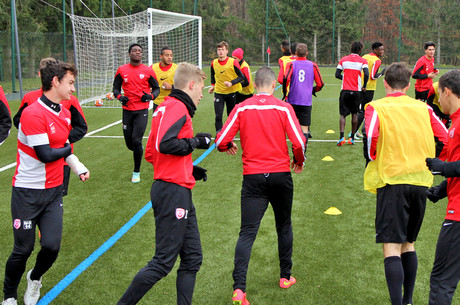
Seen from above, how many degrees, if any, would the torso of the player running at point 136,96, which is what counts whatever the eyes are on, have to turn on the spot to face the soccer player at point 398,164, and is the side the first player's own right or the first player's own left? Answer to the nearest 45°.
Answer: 0° — they already face them

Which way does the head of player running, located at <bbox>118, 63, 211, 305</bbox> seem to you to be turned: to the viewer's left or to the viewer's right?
to the viewer's right

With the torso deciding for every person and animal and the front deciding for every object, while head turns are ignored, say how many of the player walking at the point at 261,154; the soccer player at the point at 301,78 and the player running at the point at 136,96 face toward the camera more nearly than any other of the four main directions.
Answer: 1

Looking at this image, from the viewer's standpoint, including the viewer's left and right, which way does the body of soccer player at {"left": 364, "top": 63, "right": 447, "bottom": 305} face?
facing away from the viewer

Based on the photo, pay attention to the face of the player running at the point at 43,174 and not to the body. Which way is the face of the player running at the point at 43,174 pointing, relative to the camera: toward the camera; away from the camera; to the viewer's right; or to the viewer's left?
to the viewer's right

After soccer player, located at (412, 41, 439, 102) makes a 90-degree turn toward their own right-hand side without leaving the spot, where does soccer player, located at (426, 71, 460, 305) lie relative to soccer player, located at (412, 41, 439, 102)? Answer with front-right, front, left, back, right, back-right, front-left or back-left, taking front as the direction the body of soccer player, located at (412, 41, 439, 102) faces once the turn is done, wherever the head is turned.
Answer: front-left

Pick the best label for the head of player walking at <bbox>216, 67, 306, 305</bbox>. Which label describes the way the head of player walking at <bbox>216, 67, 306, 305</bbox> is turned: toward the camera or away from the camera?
away from the camera

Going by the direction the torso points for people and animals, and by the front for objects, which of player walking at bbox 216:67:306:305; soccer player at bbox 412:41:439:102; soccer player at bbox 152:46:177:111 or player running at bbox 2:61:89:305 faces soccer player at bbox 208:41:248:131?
player walking at bbox 216:67:306:305

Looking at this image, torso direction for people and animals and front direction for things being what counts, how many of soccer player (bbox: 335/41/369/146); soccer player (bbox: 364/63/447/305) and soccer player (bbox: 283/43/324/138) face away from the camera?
3

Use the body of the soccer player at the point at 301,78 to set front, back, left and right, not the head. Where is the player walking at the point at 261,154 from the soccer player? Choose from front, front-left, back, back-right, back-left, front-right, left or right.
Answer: back

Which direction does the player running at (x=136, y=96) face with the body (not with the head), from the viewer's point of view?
toward the camera

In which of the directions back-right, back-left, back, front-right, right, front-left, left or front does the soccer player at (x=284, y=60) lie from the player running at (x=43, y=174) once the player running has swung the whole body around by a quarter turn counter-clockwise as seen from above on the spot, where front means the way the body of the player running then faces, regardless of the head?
front

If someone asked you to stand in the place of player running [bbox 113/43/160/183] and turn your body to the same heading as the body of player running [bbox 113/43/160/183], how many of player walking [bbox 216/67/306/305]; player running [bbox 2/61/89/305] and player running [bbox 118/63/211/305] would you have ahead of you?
3

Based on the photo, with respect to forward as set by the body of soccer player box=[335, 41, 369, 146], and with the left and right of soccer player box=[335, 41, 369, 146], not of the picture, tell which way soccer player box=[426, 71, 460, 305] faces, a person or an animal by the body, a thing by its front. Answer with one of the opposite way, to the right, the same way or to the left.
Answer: to the left

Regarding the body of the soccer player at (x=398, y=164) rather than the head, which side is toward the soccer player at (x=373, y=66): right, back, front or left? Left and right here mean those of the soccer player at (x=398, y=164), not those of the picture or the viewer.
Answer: front

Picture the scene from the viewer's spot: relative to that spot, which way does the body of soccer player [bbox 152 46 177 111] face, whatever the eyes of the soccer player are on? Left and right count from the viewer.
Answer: facing the viewer and to the right of the viewer

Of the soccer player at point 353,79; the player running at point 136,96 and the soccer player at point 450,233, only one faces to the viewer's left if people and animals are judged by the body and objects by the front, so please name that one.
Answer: the soccer player at point 450,233

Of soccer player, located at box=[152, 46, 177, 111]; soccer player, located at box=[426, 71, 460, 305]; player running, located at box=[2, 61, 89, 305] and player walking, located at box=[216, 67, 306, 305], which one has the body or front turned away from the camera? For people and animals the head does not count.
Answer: player walking, located at box=[216, 67, 306, 305]
